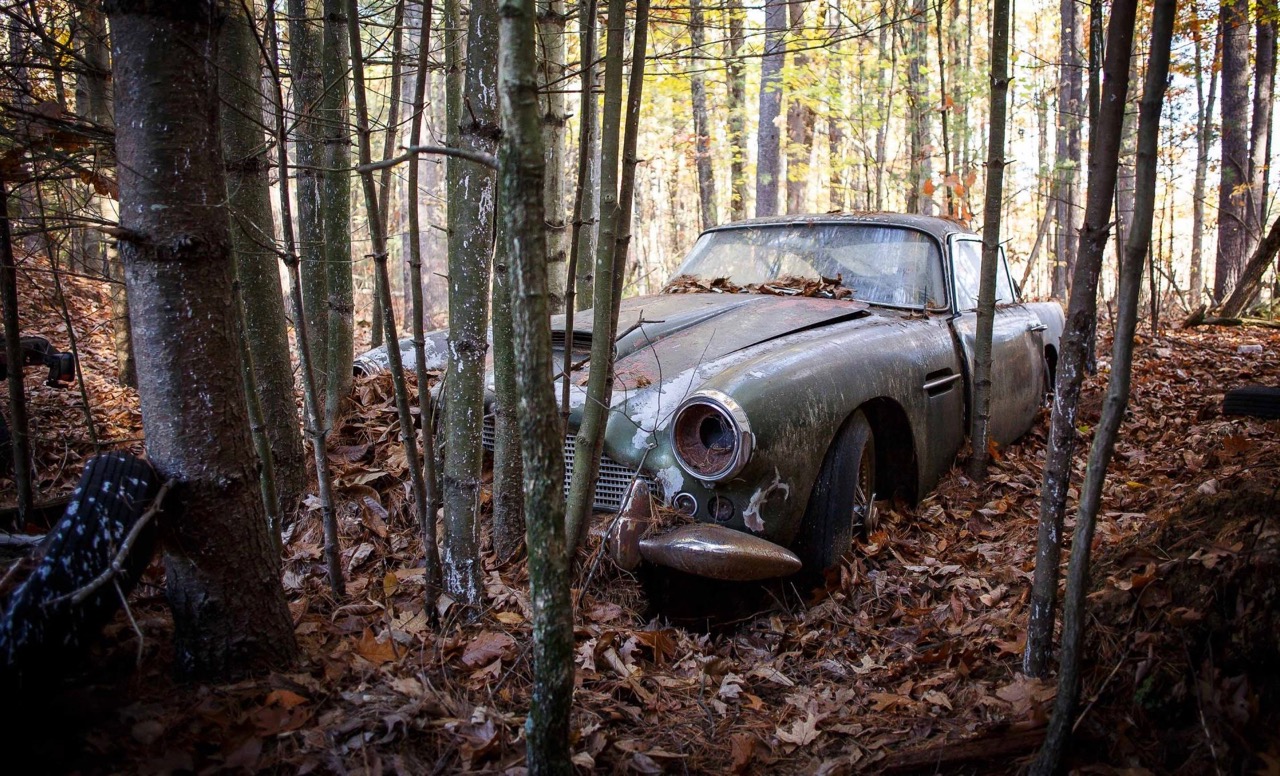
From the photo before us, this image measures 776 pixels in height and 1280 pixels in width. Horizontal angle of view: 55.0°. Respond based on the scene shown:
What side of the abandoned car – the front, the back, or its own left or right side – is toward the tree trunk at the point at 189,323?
front

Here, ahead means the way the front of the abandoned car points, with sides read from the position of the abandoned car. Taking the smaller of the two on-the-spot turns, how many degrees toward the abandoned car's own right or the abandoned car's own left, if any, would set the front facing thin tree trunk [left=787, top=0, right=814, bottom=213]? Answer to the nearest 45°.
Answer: approximately 135° to the abandoned car's own right

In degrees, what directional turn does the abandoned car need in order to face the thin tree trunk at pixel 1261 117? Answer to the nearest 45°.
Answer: approximately 180°

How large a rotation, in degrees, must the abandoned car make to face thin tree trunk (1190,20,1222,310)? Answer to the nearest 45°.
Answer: approximately 180°

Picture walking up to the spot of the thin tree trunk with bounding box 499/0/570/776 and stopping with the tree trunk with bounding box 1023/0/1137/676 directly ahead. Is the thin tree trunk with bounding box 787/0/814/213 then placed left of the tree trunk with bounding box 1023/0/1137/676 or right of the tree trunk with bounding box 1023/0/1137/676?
left

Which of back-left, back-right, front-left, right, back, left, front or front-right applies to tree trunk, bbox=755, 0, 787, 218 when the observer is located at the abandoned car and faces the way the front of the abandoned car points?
back-right

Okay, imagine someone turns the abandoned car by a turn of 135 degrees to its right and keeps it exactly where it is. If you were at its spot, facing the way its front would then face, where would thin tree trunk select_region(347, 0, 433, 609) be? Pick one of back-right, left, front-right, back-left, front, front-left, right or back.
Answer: back-left

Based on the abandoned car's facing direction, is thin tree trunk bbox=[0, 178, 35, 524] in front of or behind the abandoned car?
in front

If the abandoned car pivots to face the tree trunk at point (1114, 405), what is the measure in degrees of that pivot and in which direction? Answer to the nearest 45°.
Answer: approximately 45° to its left

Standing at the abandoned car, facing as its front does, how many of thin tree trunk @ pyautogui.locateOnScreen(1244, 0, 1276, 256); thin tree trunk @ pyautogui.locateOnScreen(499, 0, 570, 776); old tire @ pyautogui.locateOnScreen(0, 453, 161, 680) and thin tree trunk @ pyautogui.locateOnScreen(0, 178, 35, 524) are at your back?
1

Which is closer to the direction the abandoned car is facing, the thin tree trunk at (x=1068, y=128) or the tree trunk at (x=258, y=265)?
the tree trunk

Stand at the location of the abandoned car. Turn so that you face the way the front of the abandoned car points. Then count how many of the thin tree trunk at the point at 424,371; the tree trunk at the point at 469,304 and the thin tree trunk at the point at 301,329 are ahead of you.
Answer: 3

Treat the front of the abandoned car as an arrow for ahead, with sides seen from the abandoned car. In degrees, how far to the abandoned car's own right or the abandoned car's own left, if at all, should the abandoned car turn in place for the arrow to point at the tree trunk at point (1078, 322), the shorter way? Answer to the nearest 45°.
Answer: approximately 45° to the abandoned car's own left

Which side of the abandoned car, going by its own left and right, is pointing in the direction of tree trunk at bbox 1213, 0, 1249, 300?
back

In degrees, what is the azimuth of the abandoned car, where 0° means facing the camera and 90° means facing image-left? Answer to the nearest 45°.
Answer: approximately 45°
